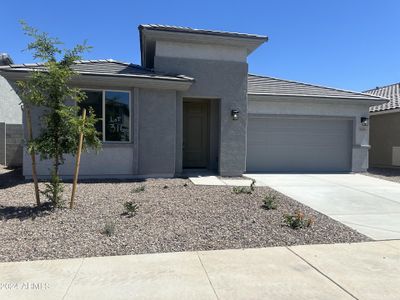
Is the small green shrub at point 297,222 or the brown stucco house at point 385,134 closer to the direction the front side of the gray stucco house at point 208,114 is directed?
the small green shrub

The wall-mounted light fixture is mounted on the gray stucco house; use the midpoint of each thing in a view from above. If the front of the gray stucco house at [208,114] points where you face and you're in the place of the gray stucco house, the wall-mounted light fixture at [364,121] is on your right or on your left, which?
on your left

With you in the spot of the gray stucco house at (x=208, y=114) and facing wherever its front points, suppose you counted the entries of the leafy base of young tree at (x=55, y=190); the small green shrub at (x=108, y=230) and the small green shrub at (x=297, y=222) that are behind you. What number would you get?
0

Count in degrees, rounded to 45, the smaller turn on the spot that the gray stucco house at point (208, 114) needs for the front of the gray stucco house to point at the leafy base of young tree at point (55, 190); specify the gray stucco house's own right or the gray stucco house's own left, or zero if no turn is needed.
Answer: approximately 45° to the gray stucco house's own right

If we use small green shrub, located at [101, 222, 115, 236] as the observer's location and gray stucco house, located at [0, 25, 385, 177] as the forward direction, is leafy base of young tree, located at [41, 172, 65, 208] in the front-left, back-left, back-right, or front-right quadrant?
front-left

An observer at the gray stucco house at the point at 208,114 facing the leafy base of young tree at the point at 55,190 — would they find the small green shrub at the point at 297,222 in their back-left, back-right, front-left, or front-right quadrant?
front-left

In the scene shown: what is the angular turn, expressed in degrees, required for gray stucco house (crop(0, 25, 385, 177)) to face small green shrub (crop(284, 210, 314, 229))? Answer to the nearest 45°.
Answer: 0° — it already faces it

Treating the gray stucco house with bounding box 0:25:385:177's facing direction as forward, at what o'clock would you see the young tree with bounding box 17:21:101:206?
The young tree is roughly at 1 o'clock from the gray stucco house.

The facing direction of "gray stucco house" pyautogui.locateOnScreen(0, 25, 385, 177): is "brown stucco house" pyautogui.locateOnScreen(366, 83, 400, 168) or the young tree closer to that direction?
the young tree

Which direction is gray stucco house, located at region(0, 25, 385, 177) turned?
toward the camera

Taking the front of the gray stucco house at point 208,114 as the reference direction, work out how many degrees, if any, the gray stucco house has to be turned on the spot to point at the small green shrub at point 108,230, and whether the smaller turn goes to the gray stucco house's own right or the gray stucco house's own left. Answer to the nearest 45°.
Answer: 0° — it already faces it

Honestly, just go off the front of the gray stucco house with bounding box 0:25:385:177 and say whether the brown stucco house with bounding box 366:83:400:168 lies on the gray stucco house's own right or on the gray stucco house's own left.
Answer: on the gray stucco house's own left
